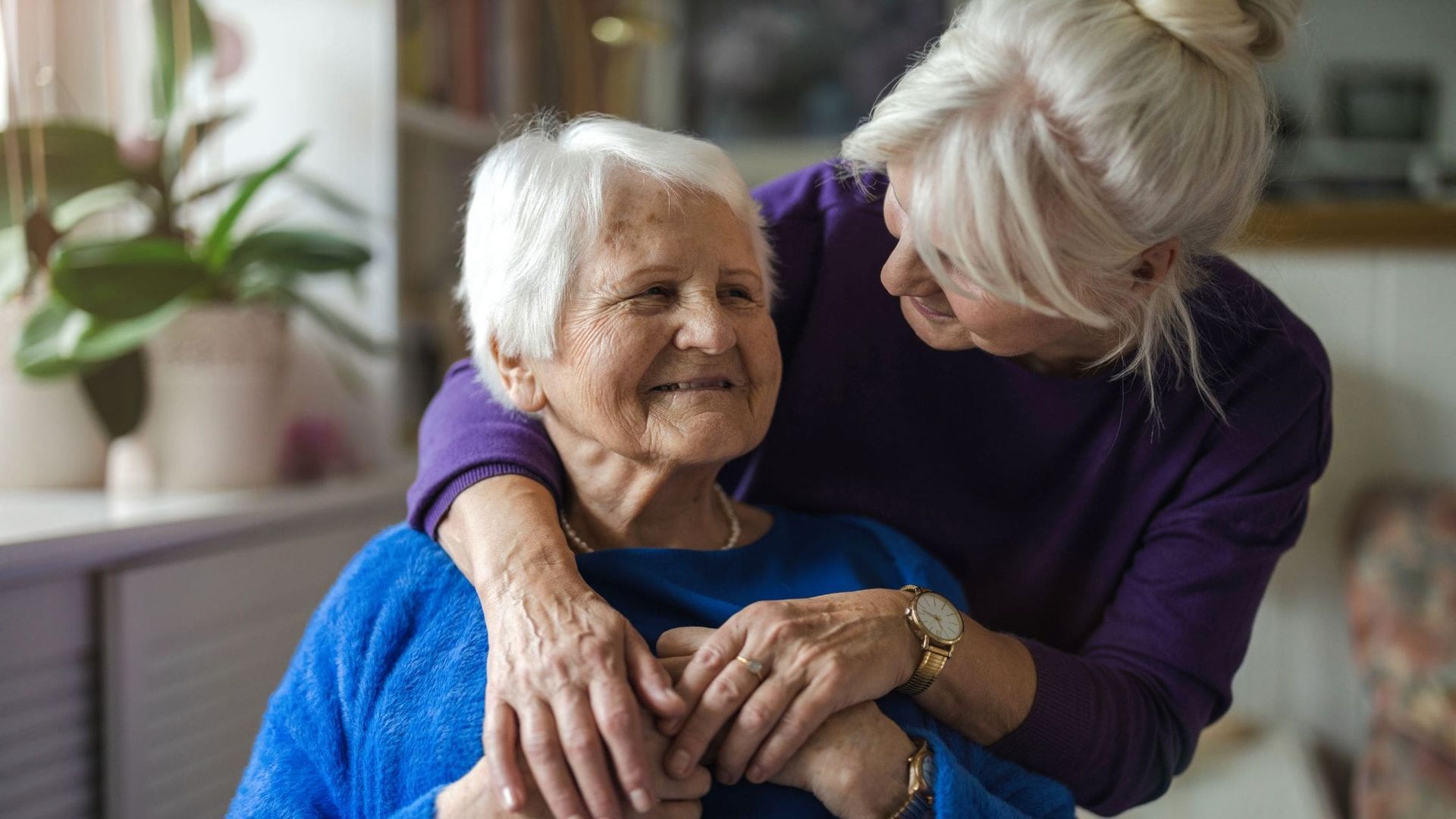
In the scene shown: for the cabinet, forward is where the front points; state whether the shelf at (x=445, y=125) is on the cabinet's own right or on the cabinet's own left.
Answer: on the cabinet's own left

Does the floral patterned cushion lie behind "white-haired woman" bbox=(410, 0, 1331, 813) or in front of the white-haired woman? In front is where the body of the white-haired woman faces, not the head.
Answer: behind

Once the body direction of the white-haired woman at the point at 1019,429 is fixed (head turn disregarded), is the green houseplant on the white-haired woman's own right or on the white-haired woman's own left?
on the white-haired woman's own right

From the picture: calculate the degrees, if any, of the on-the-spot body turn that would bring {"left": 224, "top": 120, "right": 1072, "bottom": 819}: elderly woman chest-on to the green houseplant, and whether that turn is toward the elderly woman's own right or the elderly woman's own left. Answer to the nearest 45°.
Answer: approximately 135° to the elderly woman's own right

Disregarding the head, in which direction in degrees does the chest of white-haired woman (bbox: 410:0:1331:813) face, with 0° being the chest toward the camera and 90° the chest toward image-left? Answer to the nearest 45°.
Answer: approximately 45°
